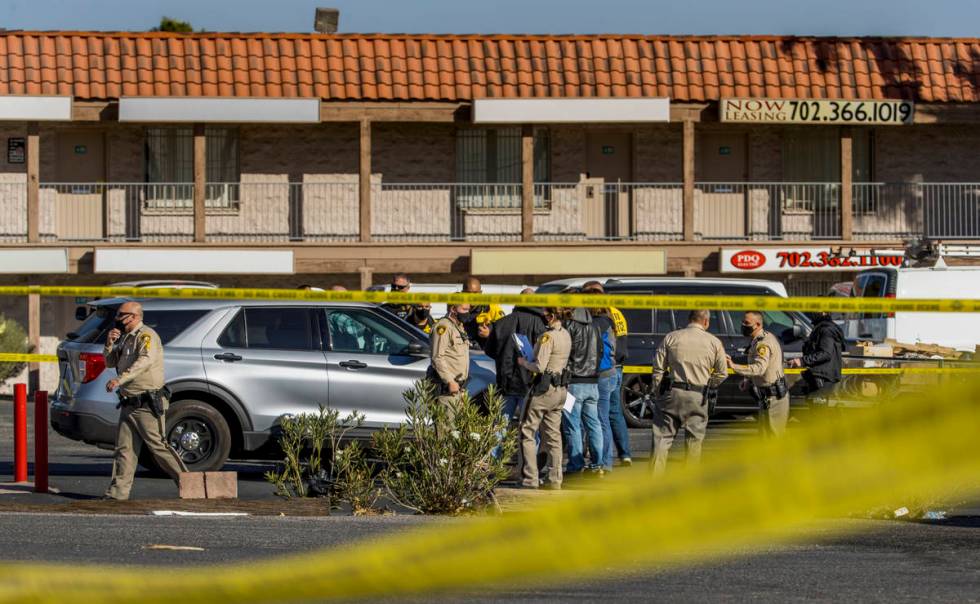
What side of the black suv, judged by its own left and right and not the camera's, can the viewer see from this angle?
right

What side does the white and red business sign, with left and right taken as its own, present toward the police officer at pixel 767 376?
front

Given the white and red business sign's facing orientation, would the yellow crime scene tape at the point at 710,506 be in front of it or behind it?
in front

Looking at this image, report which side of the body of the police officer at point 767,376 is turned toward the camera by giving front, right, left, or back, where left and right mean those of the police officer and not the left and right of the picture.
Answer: left

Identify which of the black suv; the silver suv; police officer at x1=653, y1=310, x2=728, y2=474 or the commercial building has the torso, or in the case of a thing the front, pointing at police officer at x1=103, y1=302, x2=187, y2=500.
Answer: the commercial building

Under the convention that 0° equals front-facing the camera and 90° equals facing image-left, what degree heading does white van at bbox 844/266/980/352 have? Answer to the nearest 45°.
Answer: approximately 90°

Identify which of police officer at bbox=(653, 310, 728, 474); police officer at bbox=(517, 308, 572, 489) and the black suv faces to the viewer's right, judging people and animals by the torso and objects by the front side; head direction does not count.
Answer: the black suv

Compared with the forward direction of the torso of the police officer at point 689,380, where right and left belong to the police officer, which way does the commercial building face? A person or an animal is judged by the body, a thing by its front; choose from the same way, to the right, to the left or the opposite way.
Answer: the opposite way

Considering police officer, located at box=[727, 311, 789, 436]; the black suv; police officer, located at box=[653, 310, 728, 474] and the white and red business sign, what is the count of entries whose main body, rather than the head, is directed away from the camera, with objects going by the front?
1

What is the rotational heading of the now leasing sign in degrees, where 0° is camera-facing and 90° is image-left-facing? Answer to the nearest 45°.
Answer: approximately 0°

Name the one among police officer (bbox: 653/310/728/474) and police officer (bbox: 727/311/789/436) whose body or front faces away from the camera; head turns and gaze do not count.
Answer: police officer (bbox: 653/310/728/474)

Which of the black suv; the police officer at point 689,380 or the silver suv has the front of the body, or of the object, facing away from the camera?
the police officer

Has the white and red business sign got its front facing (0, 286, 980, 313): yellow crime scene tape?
yes
